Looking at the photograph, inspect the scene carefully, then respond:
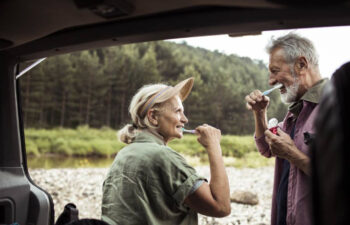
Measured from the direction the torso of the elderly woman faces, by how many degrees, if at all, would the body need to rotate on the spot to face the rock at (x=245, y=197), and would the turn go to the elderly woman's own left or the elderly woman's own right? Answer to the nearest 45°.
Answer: approximately 45° to the elderly woman's own left

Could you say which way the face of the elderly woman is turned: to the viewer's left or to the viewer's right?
to the viewer's right

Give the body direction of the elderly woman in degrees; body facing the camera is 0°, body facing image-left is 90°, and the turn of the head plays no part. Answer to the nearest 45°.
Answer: approximately 225°
